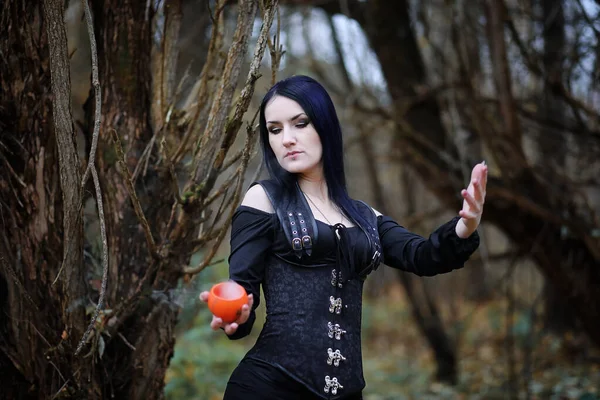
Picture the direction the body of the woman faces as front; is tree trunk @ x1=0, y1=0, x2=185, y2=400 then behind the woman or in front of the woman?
behind

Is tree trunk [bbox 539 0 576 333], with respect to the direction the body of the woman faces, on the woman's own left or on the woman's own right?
on the woman's own left

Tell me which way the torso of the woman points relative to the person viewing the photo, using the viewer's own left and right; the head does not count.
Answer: facing the viewer and to the right of the viewer

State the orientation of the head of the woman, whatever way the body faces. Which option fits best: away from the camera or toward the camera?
toward the camera

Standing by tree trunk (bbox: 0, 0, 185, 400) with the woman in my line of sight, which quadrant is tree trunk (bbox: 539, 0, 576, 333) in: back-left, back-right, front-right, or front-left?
front-left
